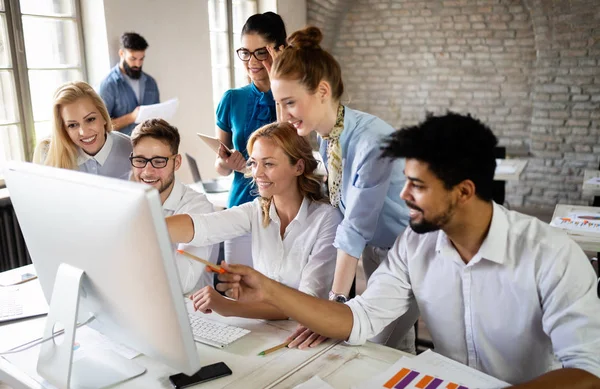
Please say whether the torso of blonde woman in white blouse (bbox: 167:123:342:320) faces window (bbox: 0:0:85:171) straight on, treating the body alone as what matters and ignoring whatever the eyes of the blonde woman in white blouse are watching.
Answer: no

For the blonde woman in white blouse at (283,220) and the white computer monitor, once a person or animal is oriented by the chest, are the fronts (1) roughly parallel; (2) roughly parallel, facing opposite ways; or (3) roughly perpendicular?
roughly parallel, facing opposite ways

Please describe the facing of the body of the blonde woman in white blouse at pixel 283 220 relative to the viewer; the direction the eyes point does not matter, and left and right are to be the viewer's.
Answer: facing the viewer and to the left of the viewer

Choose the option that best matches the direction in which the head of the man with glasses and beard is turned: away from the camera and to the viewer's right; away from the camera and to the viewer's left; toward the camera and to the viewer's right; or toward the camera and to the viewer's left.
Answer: toward the camera and to the viewer's left

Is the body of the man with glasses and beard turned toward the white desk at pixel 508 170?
no

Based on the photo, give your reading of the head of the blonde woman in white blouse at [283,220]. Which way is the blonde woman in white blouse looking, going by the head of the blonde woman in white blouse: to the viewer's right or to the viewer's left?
to the viewer's left

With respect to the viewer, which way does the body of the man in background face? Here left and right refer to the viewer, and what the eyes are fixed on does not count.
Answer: facing the viewer and to the right of the viewer

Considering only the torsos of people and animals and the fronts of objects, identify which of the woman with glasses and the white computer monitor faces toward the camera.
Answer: the woman with glasses

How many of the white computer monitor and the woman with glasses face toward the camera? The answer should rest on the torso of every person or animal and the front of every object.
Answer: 1

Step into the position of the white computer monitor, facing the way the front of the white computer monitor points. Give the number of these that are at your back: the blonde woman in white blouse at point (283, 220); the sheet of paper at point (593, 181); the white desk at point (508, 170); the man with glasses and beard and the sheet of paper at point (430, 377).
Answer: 0

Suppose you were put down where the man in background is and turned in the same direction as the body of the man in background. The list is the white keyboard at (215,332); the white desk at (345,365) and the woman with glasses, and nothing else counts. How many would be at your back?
0

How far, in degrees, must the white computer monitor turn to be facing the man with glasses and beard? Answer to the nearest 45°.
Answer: approximately 45° to its left

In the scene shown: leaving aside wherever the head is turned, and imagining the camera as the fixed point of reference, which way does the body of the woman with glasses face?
toward the camera

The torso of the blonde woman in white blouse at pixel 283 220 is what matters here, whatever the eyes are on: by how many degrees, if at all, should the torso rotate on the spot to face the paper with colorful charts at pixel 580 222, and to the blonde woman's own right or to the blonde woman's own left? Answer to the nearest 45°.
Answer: approximately 135° to the blonde woman's own left

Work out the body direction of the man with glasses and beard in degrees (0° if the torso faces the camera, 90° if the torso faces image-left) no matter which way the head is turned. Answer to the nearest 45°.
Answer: approximately 45°

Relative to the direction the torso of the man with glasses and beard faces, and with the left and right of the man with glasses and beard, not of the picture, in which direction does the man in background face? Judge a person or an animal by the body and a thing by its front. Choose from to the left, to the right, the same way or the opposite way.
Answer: to the left

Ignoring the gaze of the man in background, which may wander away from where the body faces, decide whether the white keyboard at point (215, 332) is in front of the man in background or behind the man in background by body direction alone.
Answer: in front

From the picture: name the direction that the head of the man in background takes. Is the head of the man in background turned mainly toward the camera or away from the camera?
toward the camera

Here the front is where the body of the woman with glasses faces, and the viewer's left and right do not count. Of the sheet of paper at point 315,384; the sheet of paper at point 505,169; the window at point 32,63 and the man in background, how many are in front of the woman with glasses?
1
